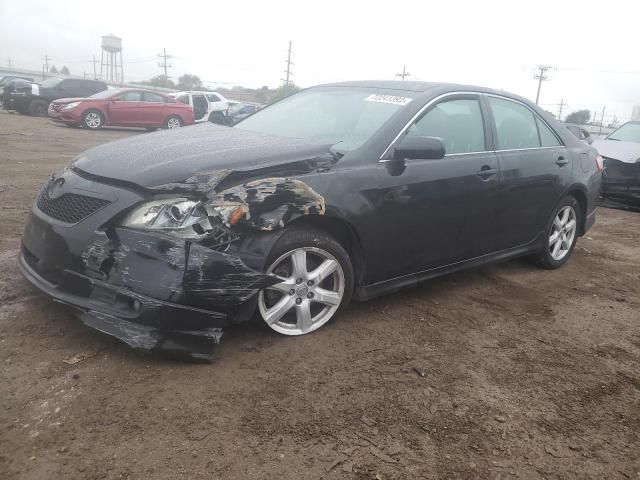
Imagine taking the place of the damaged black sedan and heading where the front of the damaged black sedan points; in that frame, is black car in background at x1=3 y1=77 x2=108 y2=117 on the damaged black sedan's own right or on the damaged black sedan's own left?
on the damaged black sedan's own right

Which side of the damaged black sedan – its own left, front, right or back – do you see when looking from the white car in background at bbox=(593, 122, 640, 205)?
back

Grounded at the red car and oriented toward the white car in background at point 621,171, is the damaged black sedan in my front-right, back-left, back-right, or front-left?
front-right

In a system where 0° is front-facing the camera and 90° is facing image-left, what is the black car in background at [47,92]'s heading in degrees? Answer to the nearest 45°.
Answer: approximately 45°

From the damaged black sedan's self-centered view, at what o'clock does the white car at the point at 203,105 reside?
The white car is roughly at 4 o'clock from the damaged black sedan.

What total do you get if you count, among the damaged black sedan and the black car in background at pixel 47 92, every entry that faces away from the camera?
0

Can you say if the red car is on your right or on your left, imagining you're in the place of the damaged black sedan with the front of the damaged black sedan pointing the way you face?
on your right

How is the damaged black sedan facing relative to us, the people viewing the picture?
facing the viewer and to the left of the viewer

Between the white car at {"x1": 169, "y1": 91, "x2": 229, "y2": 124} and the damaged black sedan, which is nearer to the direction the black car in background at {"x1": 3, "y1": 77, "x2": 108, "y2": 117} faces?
the damaged black sedan

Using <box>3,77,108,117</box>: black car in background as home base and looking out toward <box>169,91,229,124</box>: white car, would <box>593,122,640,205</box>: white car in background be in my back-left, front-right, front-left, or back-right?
front-right

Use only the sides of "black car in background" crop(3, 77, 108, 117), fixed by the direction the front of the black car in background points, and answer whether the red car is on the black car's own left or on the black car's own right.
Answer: on the black car's own left

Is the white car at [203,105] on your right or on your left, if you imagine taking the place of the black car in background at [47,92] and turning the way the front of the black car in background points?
on your left
